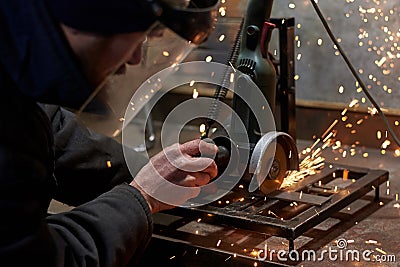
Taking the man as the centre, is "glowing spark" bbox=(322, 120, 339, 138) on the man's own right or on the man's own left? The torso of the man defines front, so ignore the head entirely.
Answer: on the man's own left

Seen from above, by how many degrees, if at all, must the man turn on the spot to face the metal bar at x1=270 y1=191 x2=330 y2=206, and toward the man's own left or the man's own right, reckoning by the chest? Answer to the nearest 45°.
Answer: approximately 45° to the man's own left

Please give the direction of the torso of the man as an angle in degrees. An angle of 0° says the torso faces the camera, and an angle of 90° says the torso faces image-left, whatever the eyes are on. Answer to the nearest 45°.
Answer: approximately 270°
